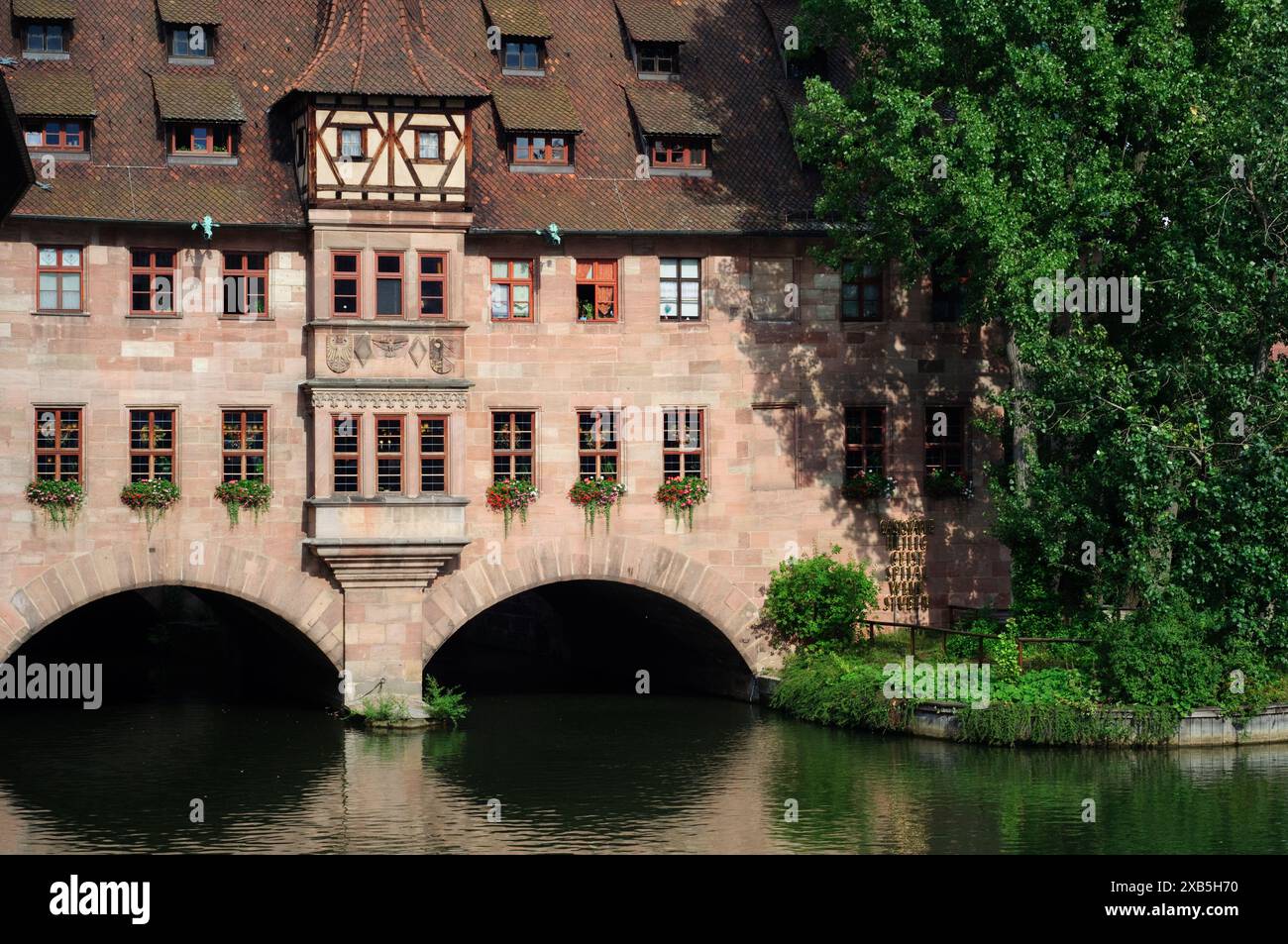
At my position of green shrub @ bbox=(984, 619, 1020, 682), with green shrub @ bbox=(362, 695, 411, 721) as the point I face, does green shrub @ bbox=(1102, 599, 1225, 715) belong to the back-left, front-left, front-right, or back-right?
back-left

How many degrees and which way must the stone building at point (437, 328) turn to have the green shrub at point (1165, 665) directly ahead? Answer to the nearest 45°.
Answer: approximately 90° to its left

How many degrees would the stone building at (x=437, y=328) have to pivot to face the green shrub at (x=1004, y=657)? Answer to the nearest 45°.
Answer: approximately 90° to its left

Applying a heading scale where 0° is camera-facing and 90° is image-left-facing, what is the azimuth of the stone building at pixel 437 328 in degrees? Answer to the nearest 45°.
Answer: approximately 0°

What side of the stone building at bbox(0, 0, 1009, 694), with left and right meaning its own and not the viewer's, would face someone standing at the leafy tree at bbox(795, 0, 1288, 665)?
left
